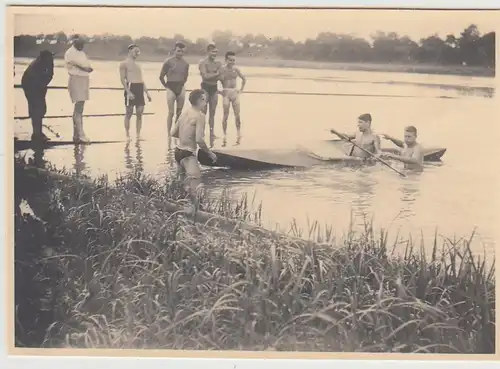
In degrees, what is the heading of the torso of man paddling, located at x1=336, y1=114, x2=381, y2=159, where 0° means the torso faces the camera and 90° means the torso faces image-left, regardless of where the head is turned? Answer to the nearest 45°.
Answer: approximately 45°

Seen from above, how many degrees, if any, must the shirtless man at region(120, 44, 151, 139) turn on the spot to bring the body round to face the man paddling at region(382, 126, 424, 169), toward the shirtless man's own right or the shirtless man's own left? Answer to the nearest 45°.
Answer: approximately 45° to the shirtless man's own left

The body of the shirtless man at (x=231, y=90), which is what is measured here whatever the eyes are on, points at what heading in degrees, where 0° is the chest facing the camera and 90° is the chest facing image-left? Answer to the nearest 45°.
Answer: approximately 0°

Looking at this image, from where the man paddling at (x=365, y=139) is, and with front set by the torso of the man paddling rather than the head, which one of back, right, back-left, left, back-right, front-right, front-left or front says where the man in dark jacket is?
front-right

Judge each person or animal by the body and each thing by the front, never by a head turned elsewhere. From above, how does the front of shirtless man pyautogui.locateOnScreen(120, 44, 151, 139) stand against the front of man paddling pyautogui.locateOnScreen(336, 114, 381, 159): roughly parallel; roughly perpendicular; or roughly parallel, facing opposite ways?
roughly perpendicular

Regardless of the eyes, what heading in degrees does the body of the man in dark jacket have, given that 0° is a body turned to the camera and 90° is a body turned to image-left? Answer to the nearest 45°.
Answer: approximately 270°

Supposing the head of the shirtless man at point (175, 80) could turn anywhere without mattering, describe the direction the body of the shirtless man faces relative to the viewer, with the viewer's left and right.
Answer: facing the viewer and to the right of the viewer

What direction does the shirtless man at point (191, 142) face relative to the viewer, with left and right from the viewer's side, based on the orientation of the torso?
facing away from the viewer and to the right of the viewer

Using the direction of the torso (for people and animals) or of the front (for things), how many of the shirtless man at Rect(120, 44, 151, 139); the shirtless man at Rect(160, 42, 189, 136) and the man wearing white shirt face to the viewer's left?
0

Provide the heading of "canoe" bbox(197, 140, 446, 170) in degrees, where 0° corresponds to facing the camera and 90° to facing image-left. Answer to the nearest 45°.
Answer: approximately 90°
